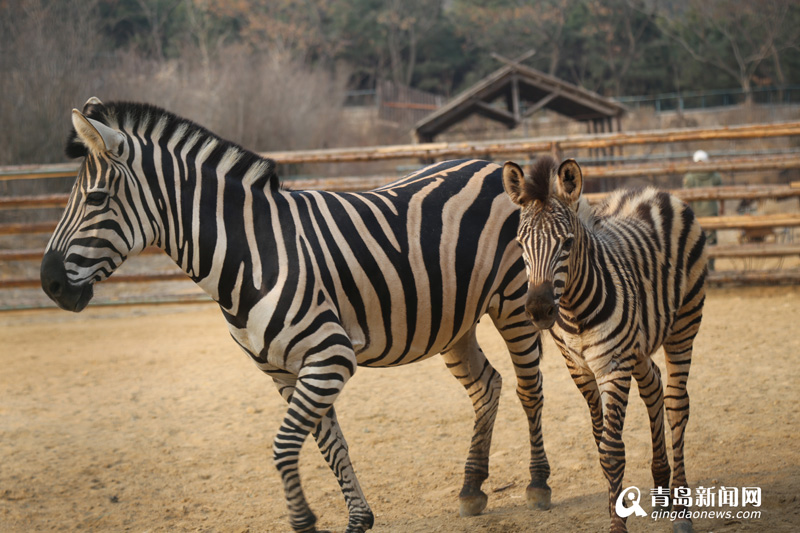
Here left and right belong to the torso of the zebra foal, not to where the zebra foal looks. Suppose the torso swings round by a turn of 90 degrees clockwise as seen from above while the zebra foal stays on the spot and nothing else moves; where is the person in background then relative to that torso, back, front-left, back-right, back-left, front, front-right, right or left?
front-right

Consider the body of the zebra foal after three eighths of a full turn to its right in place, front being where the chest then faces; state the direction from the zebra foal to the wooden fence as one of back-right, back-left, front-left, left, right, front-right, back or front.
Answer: front

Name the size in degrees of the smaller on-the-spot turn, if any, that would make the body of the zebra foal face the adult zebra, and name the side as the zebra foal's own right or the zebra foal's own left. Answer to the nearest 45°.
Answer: approximately 45° to the zebra foal's own right

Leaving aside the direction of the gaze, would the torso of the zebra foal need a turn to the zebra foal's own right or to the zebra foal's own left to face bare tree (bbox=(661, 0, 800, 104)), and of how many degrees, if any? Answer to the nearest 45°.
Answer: approximately 135° to the zebra foal's own right

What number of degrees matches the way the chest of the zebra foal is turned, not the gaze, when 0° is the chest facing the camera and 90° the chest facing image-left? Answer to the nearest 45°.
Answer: approximately 45°

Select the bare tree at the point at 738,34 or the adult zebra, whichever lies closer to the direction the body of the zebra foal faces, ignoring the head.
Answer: the adult zebra
